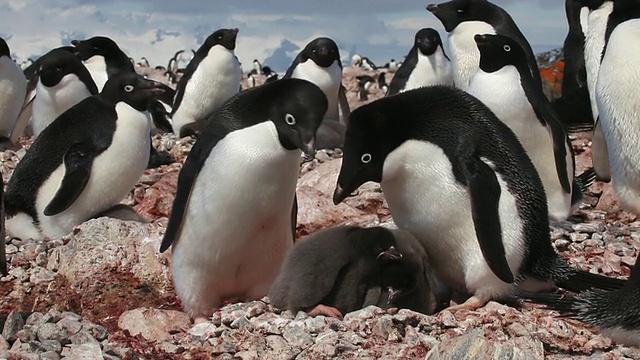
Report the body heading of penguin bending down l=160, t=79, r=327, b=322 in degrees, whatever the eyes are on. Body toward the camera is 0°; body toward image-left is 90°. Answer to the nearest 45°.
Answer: approximately 315°

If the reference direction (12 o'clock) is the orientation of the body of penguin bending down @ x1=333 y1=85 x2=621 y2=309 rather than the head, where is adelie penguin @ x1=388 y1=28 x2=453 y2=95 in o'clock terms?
The adelie penguin is roughly at 3 o'clock from the penguin bending down.

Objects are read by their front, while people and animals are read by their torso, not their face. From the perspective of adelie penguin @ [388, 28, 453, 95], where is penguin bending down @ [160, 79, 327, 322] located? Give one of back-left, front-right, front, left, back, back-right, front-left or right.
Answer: front

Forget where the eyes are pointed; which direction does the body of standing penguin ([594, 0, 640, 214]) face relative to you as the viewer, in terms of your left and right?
facing the viewer and to the left of the viewer

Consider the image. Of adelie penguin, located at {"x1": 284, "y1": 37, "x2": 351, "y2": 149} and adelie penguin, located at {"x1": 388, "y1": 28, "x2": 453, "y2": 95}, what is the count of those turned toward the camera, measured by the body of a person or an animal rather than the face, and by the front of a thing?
2

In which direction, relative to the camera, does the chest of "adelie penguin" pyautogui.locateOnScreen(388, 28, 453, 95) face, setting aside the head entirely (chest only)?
toward the camera

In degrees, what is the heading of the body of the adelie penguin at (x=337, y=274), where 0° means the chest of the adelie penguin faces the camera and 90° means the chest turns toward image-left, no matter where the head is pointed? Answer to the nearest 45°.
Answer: approximately 270°

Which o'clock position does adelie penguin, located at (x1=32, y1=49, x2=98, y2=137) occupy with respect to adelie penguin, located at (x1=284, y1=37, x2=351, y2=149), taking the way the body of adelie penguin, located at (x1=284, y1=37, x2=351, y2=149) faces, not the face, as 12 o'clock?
adelie penguin, located at (x1=32, y1=49, x2=98, y2=137) is roughly at 2 o'clock from adelie penguin, located at (x1=284, y1=37, x2=351, y2=149).

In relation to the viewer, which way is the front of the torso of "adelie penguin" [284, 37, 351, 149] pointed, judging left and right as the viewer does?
facing the viewer

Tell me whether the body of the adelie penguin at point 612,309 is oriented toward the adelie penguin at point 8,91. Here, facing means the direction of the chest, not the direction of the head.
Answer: no

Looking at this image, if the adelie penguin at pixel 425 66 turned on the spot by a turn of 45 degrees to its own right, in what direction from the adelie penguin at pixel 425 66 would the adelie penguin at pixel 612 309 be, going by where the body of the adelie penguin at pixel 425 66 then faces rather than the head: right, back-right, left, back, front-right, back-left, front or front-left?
front-left
